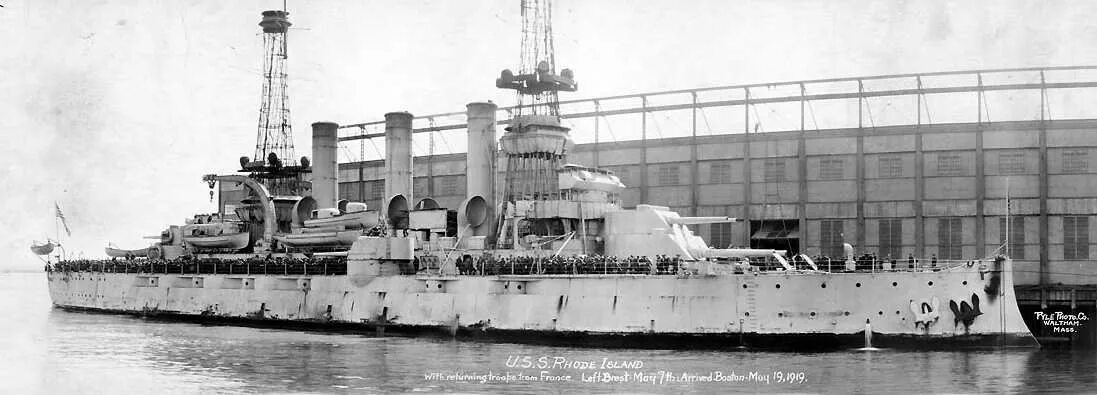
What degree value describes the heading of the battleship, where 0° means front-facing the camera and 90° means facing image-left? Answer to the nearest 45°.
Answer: approximately 315°
